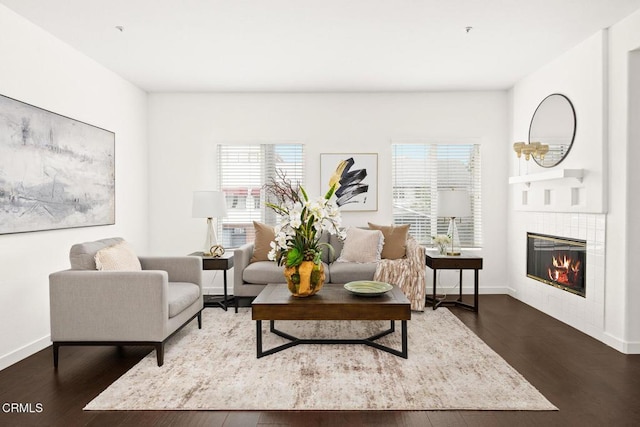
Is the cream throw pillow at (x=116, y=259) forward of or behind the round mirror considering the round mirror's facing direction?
forward

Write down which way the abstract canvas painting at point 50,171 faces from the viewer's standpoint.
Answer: facing the viewer and to the right of the viewer

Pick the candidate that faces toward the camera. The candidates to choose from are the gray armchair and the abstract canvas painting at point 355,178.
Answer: the abstract canvas painting

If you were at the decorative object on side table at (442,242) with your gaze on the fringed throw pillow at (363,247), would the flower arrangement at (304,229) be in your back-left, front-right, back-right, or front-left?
front-left

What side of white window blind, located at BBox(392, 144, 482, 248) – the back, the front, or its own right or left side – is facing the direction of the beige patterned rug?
front

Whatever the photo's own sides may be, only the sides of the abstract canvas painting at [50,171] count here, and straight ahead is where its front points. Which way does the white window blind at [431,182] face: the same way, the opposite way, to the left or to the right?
to the right

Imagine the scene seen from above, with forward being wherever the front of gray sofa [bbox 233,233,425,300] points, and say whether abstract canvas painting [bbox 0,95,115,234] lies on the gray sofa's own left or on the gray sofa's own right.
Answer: on the gray sofa's own right

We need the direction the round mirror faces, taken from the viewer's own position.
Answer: facing the viewer and to the left of the viewer

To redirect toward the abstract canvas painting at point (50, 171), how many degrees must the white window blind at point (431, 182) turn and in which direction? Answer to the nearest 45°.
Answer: approximately 45° to its right

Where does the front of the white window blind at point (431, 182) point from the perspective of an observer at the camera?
facing the viewer
